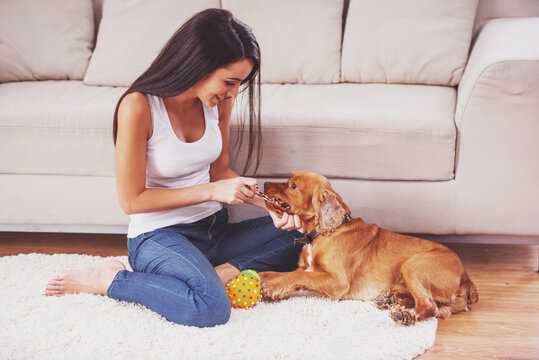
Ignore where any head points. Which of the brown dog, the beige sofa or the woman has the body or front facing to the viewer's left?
the brown dog

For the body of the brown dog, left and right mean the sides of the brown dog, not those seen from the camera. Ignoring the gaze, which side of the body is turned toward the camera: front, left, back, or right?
left

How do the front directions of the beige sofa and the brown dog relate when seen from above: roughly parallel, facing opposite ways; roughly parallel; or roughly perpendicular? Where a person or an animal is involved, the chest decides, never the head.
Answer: roughly perpendicular

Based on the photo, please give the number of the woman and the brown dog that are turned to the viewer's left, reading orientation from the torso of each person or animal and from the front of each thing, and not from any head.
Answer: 1

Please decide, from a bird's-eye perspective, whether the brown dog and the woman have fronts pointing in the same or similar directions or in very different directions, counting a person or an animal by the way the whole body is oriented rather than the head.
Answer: very different directions

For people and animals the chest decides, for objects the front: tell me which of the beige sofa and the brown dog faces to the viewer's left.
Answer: the brown dog

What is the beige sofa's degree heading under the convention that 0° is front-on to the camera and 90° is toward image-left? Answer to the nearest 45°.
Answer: approximately 0°
